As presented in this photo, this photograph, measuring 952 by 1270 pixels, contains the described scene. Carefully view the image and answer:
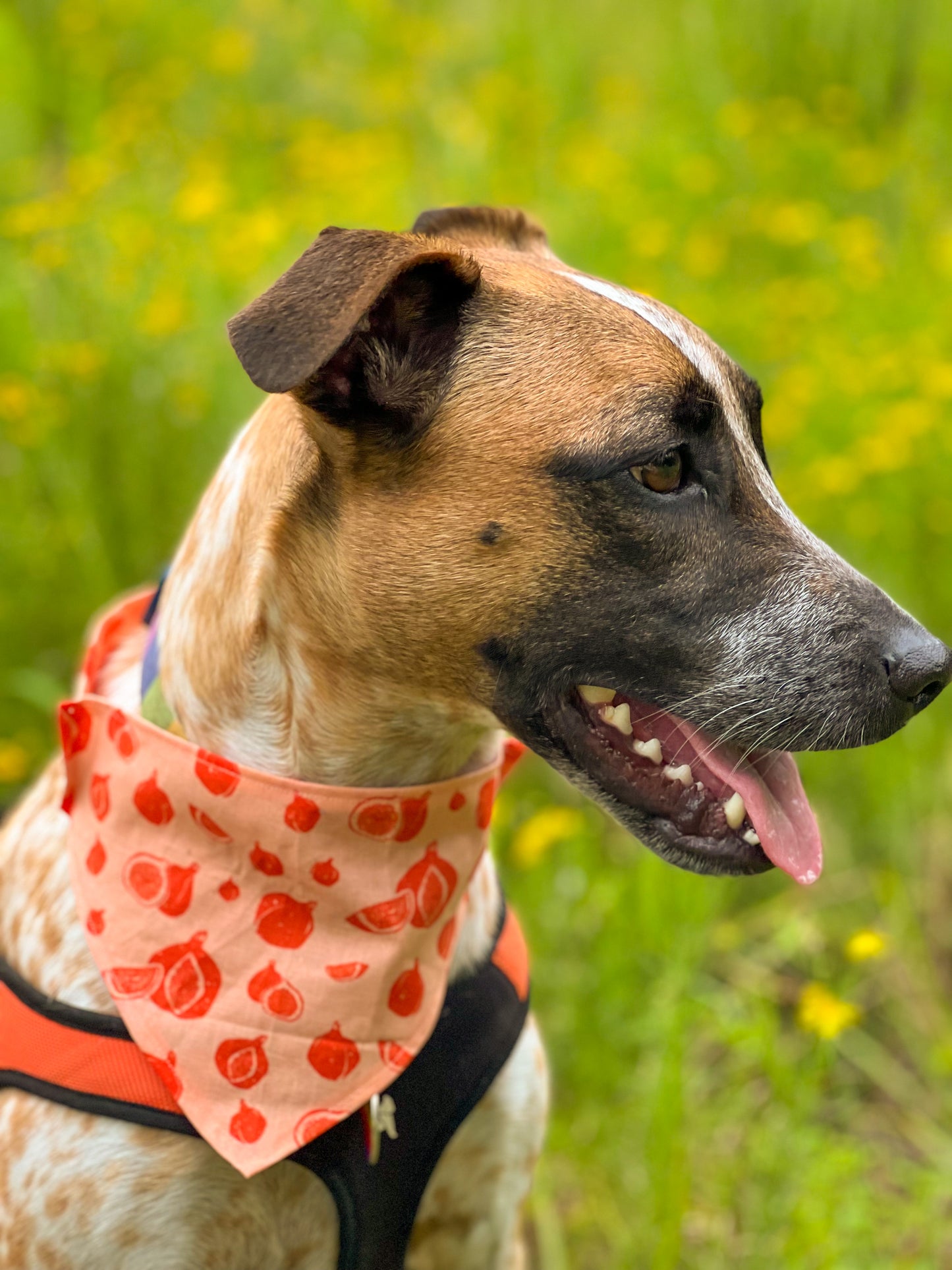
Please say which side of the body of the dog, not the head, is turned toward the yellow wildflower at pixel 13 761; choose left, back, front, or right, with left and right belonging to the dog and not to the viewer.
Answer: back

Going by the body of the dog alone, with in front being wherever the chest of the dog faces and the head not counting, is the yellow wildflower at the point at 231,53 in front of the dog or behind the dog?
behind

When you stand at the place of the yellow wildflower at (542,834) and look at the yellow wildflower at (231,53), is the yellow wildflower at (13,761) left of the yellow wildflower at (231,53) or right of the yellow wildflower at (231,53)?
left

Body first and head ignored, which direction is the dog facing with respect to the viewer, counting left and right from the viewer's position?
facing the viewer and to the right of the viewer
